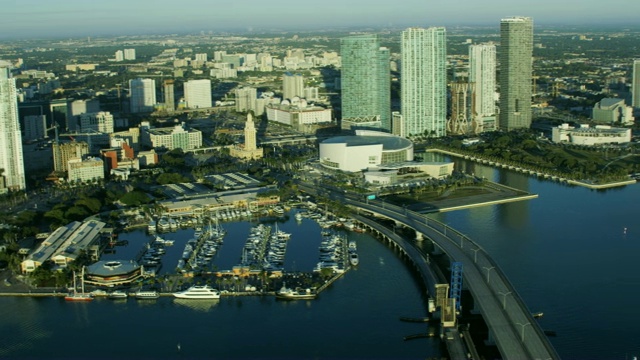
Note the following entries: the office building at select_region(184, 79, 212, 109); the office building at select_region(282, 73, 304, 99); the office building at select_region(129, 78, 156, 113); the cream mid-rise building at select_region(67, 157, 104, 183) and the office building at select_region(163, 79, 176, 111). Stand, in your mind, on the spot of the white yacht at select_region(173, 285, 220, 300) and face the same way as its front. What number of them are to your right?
5

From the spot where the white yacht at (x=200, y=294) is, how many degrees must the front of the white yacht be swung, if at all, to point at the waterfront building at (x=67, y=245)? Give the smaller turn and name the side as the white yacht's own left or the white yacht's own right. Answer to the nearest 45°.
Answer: approximately 45° to the white yacht's own right

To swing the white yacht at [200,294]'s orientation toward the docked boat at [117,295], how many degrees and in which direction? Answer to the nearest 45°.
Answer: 0° — it already faces it

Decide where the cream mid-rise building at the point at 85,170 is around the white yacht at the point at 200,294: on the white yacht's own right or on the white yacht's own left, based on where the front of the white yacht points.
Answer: on the white yacht's own right

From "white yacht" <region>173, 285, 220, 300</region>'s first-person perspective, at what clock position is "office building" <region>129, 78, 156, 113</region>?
The office building is roughly at 3 o'clock from the white yacht.

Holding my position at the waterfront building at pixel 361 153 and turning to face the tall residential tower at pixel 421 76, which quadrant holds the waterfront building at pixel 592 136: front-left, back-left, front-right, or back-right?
front-right

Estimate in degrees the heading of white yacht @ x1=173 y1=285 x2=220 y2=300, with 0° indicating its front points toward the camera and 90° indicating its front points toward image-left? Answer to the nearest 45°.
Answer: approximately 90°

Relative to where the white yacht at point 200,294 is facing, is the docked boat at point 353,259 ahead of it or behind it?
behind

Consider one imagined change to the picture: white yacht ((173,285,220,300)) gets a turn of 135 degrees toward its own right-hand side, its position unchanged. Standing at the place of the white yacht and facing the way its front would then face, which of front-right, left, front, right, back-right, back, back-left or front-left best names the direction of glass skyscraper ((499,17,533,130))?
front
